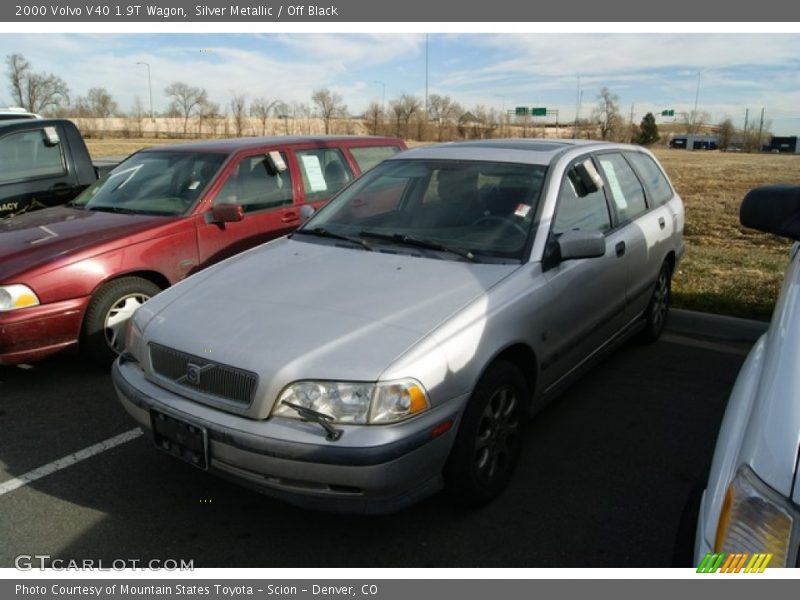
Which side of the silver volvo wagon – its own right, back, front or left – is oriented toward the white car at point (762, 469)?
left

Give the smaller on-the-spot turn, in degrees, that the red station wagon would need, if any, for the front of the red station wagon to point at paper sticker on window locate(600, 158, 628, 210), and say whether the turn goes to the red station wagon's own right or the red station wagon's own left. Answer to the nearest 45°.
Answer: approximately 90° to the red station wagon's own left

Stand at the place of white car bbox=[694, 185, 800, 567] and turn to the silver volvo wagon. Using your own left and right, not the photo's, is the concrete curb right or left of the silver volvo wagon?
right

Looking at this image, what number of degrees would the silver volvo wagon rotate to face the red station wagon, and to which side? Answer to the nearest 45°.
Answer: approximately 90° to its right

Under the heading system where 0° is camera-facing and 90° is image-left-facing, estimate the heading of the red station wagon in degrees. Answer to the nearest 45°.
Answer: approximately 45°

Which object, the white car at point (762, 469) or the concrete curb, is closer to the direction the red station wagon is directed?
the white car

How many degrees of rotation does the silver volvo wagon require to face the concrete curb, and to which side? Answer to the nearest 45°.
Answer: approximately 180°

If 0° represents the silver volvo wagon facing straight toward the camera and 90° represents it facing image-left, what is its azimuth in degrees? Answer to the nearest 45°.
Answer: approximately 45°

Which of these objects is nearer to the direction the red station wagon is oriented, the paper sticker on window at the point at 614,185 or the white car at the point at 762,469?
the white car

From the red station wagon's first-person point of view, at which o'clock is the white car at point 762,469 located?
The white car is roughly at 10 o'clock from the red station wagon.

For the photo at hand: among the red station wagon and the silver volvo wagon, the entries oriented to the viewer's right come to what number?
0
